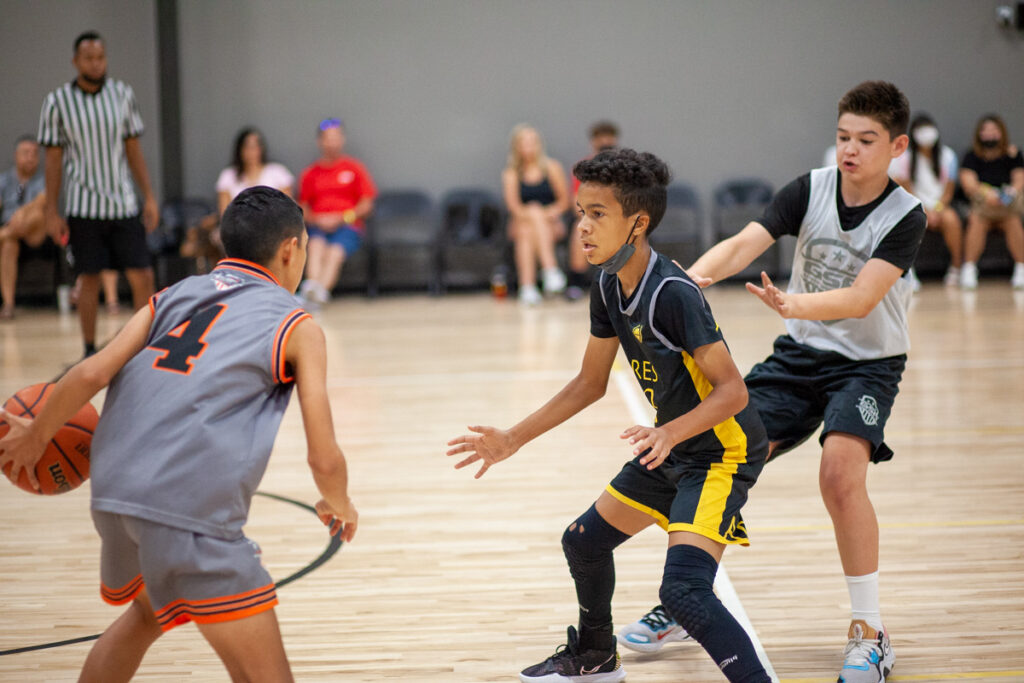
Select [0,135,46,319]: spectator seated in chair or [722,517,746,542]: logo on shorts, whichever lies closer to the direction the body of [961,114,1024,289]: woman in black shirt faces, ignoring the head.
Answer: the logo on shorts

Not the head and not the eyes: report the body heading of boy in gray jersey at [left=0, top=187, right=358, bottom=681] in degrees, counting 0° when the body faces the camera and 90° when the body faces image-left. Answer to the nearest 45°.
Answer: approximately 225°

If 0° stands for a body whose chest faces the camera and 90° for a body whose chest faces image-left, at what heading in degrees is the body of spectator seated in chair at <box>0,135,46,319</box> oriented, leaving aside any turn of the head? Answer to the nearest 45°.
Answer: approximately 0°

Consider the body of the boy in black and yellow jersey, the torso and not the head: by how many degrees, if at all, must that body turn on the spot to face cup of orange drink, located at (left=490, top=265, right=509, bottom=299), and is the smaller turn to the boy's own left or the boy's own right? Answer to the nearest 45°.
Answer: approximately 135° to the boy's own right

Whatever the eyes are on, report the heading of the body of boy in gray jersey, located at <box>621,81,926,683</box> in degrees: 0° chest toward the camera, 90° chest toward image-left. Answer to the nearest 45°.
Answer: approximately 45°

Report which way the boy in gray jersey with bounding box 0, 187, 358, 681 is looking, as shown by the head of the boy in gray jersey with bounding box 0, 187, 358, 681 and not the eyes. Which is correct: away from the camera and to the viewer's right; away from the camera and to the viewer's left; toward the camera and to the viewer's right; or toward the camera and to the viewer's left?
away from the camera and to the viewer's right

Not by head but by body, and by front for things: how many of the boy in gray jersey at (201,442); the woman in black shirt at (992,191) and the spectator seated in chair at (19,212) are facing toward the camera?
2

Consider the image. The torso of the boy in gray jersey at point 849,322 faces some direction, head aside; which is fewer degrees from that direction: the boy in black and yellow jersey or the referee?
the boy in black and yellow jersey

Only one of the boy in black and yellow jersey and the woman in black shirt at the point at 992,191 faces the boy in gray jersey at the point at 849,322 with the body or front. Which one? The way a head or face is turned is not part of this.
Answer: the woman in black shirt

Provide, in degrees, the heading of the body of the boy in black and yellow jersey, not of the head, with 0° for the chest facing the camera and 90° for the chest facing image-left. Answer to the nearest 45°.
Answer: approximately 45°

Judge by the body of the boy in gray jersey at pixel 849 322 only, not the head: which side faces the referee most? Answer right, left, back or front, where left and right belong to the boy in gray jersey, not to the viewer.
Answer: right
